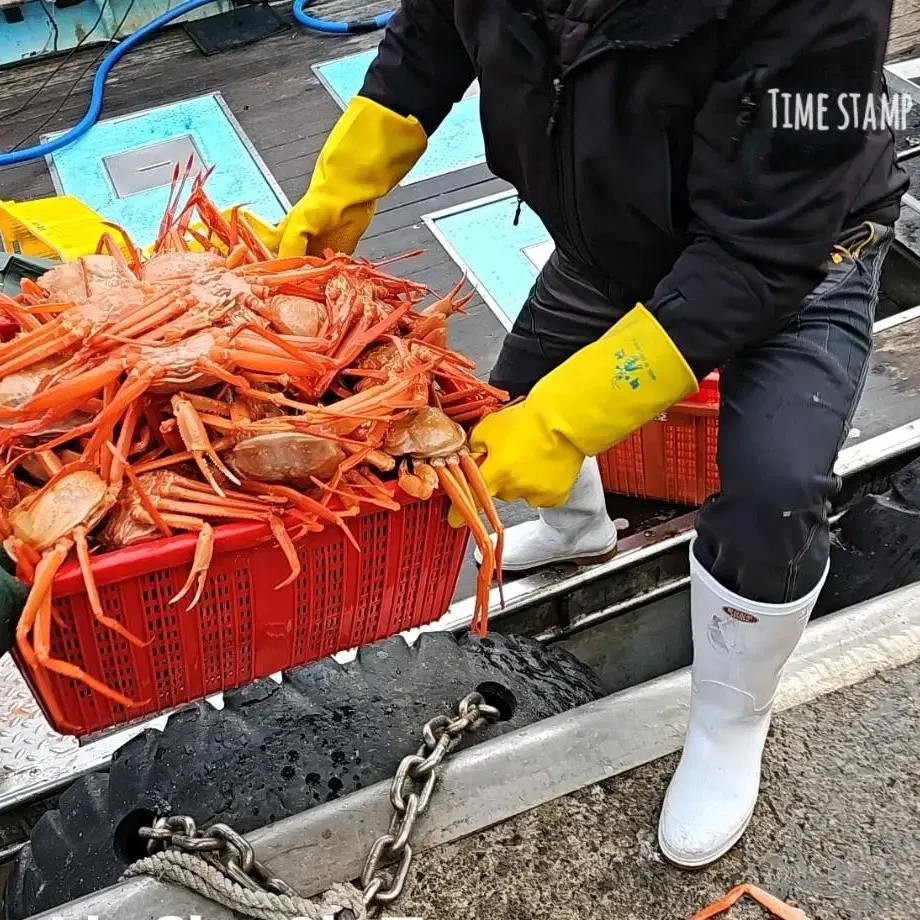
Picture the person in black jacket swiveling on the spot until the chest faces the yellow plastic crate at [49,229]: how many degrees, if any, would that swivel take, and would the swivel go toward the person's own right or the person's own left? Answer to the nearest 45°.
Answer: approximately 90° to the person's own right

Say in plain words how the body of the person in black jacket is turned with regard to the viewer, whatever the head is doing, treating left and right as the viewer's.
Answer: facing the viewer and to the left of the viewer

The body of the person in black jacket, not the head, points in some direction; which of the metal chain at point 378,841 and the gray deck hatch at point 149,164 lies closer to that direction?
the metal chain

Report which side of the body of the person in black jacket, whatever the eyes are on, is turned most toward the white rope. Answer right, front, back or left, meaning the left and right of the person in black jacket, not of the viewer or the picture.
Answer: front

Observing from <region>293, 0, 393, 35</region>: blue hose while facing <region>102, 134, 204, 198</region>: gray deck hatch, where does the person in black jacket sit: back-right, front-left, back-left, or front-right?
front-left

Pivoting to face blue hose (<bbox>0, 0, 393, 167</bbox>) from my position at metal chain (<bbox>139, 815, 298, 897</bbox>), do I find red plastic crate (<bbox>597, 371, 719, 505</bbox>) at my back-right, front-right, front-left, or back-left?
front-right

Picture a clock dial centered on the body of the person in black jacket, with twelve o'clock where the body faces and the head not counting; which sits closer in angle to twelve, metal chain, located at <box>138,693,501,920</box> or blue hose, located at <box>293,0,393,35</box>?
the metal chain

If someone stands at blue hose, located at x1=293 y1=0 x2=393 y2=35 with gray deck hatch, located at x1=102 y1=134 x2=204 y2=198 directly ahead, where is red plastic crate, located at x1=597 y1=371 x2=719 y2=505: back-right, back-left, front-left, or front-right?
front-left

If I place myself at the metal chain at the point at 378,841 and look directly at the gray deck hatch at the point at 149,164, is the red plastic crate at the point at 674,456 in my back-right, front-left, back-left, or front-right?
front-right

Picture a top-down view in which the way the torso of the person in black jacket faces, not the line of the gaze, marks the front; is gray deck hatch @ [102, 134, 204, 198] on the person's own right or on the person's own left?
on the person's own right

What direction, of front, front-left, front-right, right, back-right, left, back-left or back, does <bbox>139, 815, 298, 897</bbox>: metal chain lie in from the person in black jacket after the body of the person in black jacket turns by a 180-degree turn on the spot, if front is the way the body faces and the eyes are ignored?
back

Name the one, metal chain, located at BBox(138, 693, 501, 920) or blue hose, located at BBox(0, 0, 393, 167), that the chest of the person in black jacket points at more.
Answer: the metal chain

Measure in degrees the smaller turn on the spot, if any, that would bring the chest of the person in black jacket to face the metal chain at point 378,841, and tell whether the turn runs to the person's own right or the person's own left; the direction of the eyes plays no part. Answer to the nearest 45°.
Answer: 0° — they already face it
